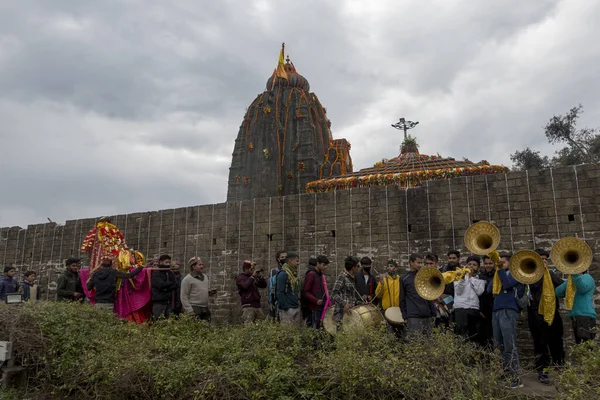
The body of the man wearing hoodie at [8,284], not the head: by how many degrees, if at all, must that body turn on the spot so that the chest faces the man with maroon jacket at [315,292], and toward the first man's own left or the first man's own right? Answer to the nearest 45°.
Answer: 0° — they already face them

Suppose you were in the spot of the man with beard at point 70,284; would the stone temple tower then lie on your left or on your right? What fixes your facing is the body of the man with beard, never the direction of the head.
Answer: on your left

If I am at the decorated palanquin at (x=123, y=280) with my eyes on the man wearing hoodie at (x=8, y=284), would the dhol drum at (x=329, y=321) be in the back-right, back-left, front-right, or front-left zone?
back-left

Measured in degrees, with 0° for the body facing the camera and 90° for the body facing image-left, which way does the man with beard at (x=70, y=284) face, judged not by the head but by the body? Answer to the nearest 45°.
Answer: approximately 315°

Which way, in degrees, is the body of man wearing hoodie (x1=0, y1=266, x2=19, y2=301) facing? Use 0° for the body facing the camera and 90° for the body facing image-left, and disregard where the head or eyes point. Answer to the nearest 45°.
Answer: approximately 315°
